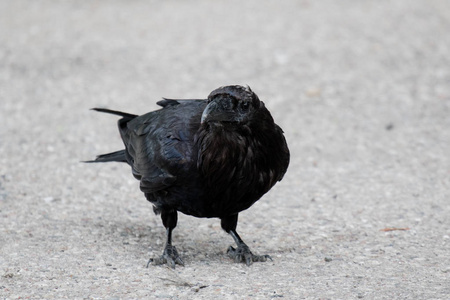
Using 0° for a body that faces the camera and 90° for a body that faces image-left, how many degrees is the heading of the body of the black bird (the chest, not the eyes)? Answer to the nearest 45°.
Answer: approximately 315°
